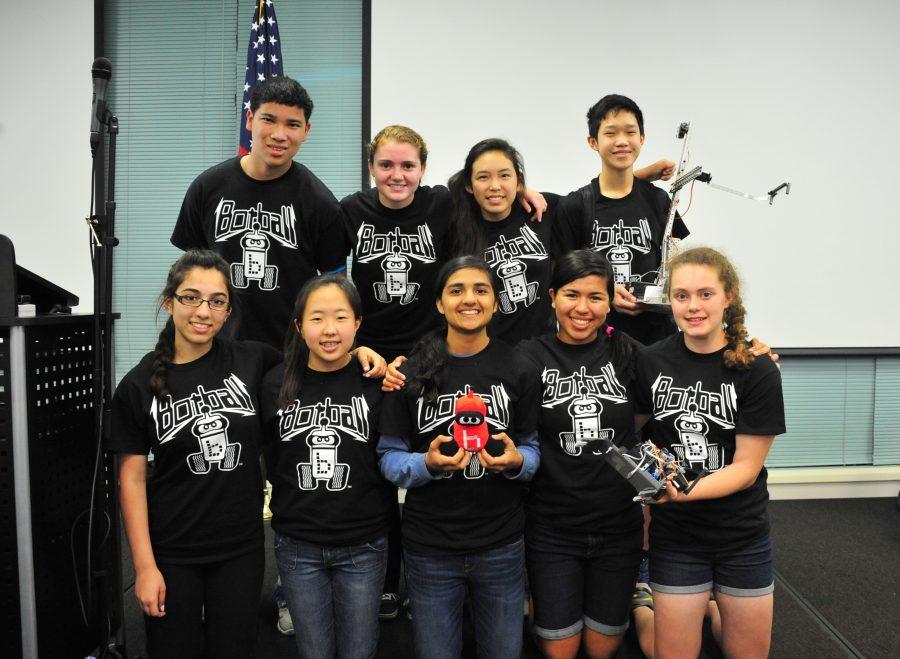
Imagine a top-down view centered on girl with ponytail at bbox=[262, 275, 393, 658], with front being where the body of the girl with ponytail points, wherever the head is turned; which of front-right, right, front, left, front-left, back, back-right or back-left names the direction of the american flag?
back

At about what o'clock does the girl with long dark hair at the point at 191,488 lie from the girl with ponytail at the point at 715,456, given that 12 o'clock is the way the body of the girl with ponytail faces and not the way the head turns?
The girl with long dark hair is roughly at 2 o'clock from the girl with ponytail.

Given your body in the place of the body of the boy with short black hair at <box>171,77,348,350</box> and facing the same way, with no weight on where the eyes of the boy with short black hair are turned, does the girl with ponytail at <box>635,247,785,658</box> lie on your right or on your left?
on your left

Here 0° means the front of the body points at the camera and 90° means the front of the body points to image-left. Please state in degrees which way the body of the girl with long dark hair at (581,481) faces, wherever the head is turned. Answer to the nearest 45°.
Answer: approximately 0°

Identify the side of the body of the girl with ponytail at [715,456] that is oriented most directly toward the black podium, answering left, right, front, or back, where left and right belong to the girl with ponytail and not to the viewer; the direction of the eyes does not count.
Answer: right
